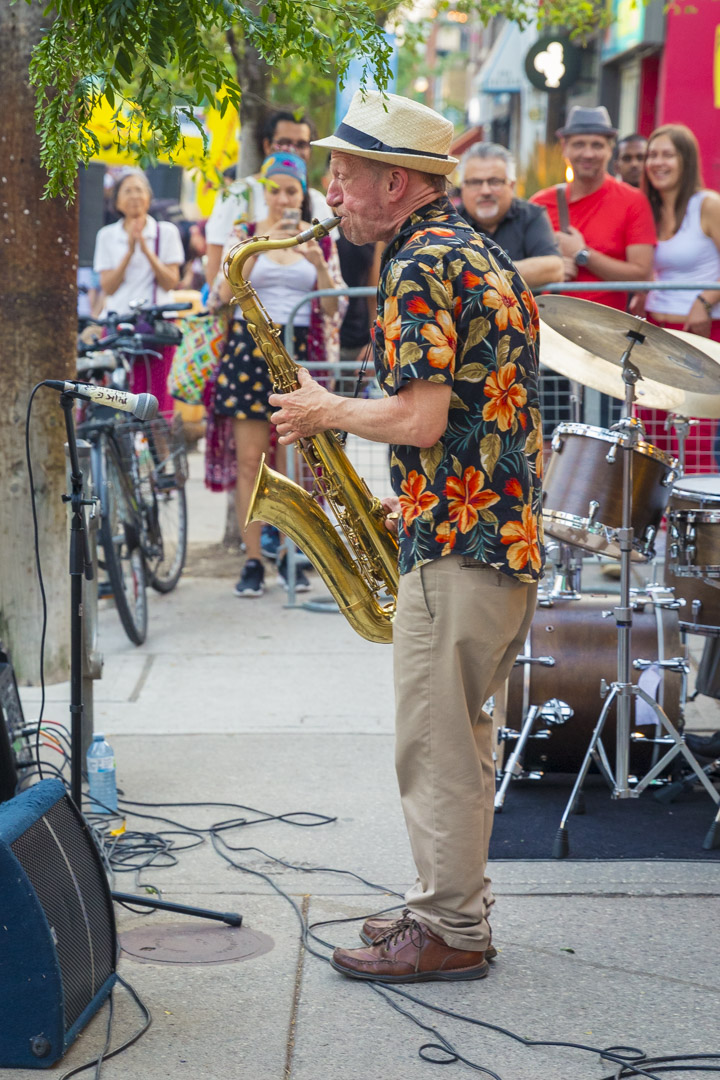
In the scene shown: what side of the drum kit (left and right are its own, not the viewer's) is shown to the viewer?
left

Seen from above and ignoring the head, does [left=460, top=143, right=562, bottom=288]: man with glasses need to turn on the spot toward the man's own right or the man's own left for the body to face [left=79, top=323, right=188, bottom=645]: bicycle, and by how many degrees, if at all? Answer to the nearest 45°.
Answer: approximately 90° to the man's own right

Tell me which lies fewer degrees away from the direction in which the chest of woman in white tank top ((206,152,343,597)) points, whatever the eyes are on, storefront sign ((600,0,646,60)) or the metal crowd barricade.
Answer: the metal crowd barricade

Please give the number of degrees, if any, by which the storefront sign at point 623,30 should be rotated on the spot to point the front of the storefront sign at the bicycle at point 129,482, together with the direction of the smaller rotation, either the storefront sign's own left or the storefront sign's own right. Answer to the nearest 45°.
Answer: approximately 45° to the storefront sign's own left

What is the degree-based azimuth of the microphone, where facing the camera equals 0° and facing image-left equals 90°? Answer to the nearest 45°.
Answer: approximately 270°

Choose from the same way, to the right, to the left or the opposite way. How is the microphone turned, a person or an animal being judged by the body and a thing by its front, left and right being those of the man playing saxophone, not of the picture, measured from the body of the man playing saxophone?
the opposite way

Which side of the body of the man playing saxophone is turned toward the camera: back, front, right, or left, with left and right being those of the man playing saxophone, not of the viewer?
left

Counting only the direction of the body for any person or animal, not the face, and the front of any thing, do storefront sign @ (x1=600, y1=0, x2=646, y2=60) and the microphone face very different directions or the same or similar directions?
very different directions
